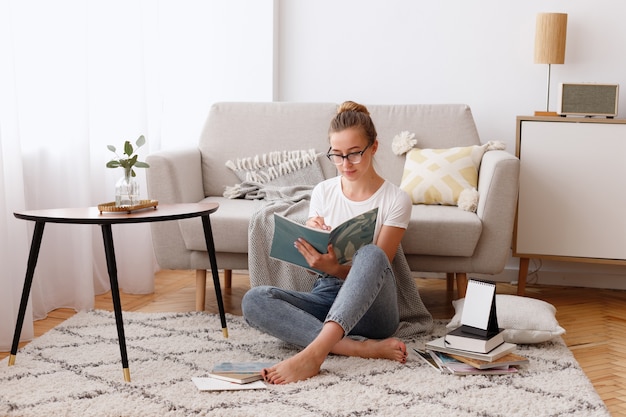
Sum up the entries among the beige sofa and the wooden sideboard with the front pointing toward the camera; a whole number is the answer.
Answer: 2

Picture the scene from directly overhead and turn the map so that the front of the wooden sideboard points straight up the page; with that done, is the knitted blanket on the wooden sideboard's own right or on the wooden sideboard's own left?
on the wooden sideboard's own right

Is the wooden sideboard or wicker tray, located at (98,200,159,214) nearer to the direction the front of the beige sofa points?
the wicker tray

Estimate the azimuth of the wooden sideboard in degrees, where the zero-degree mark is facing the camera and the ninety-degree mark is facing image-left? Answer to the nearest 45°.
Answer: approximately 0°

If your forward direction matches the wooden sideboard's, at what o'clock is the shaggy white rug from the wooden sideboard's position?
The shaggy white rug is roughly at 1 o'clock from the wooden sideboard.

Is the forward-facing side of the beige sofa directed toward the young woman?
yes

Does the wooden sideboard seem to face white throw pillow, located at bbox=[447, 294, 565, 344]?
yes

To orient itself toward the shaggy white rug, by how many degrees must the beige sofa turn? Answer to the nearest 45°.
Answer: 0° — it already faces it
